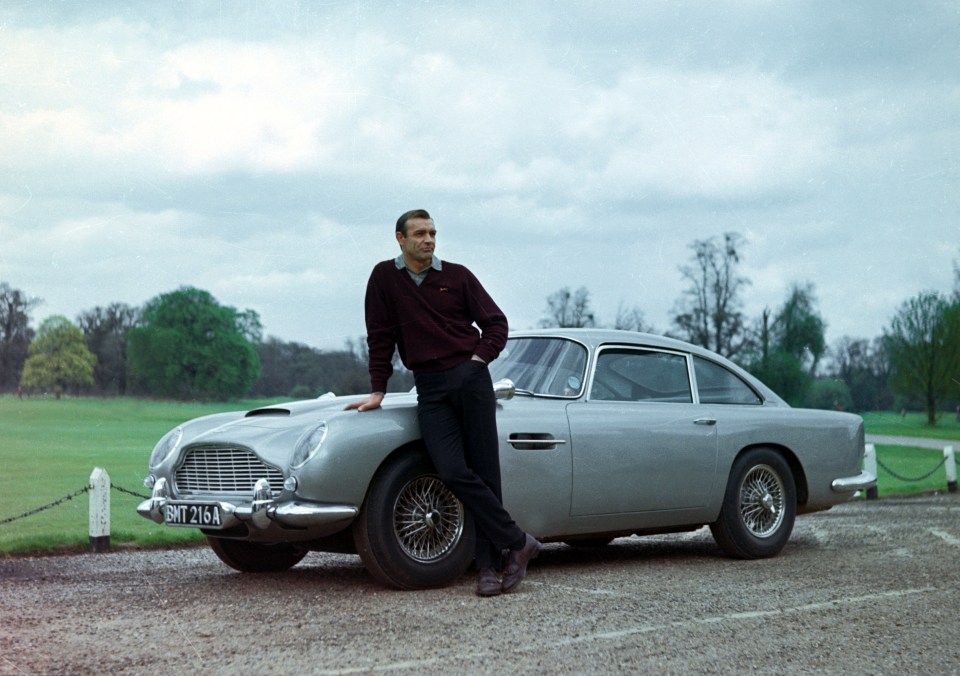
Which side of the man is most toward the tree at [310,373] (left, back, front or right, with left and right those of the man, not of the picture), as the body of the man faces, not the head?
back

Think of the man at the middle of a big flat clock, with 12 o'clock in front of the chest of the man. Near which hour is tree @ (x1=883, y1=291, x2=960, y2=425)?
The tree is roughly at 7 o'clock from the man.

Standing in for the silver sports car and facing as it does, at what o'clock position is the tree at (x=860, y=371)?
The tree is roughly at 5 o'clock from the silver sports car.

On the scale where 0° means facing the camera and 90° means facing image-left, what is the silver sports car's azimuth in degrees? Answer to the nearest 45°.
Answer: approximately 45°

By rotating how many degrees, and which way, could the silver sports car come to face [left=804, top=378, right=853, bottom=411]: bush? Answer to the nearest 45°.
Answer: approximately 135° to its right

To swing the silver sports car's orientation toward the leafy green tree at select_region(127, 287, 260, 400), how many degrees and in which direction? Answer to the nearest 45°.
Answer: approximately 90° to its right

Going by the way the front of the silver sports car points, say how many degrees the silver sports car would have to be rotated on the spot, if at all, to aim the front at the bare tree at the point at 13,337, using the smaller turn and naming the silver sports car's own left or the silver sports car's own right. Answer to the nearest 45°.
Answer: approximately 90° to the silver sports car's own right

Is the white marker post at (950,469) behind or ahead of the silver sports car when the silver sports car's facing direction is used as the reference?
behind

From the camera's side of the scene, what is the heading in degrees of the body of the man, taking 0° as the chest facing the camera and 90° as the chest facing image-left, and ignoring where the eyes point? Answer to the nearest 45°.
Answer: approximately 0°

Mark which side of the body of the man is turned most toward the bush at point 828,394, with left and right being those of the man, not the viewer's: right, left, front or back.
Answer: back

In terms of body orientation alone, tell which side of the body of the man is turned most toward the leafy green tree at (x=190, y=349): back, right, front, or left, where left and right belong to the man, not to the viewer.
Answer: back

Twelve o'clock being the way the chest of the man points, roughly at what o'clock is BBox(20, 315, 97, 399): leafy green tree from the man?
The leafy green tree is roughly at 5 o'clock from the man.
